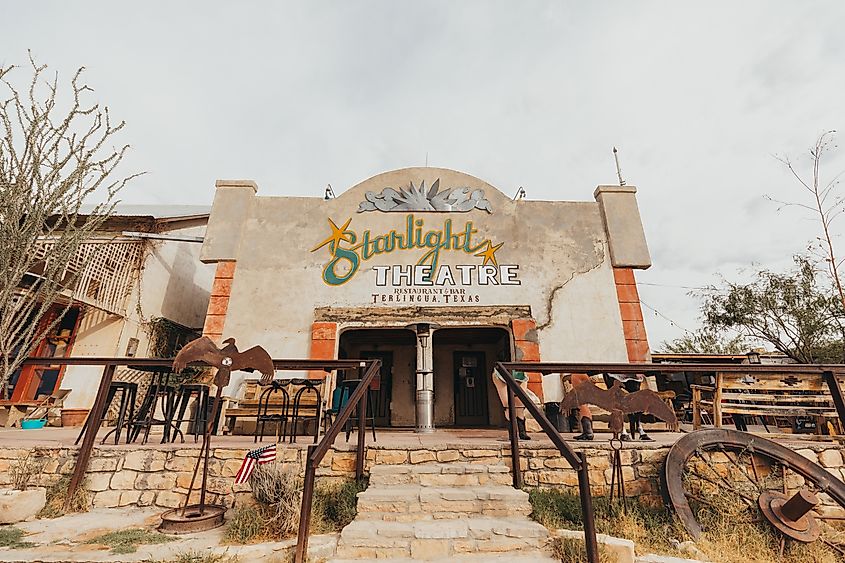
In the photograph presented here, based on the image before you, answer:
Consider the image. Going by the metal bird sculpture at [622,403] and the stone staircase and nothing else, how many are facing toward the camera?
2

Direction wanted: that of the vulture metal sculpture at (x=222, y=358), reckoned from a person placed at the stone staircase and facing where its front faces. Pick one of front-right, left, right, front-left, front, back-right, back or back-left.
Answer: right

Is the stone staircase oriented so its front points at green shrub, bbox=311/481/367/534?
no

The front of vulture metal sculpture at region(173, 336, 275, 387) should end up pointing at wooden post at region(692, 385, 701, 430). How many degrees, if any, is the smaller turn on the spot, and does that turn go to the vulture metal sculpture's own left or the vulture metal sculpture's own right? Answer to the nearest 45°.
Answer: approximately 90° to the vulture metal sculpture's own left

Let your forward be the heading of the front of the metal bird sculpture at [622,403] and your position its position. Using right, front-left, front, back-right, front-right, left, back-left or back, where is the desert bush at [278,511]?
front-right

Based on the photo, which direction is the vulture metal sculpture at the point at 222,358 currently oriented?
toward the camera

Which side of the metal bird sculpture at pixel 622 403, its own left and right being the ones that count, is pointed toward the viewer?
front

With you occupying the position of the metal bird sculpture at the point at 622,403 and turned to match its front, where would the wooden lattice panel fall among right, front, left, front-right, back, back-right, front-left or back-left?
right

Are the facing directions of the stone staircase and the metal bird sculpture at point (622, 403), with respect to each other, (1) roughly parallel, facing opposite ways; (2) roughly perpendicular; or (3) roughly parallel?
roughly parallel

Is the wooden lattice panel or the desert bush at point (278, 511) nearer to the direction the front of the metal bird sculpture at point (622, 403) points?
the desert bush

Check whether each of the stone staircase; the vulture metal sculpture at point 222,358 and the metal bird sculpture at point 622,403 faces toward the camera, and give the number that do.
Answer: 3

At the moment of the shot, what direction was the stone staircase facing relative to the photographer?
facing the viewer

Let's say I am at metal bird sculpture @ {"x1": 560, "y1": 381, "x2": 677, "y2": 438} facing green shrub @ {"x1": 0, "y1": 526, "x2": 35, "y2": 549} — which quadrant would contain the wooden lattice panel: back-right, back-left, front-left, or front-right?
front-right

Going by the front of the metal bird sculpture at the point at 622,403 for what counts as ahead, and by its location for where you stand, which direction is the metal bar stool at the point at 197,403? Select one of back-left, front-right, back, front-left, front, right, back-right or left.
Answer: right

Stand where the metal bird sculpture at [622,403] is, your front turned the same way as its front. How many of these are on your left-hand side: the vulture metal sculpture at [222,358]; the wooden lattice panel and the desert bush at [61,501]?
0

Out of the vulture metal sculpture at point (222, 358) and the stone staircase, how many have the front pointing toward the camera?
2

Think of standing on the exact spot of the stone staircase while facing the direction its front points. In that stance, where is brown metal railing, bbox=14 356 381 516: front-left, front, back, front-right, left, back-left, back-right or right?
right

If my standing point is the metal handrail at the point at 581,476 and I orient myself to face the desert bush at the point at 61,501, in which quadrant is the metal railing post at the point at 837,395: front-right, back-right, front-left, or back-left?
back-right
